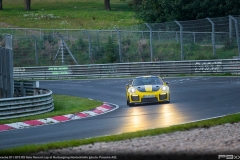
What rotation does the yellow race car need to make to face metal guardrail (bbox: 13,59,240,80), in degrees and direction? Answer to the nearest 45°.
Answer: approximately 180°

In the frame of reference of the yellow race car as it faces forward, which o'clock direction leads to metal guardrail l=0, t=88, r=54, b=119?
The metal guardrail is roughly at 2 o'clock from the yellow race car.

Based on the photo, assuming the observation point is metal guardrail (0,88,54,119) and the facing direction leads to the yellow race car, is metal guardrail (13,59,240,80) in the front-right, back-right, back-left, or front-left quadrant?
front-left

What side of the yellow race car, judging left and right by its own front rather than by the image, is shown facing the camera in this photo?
front

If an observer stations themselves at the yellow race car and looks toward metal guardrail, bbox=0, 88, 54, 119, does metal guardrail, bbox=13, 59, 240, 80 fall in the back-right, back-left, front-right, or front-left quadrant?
back-right
